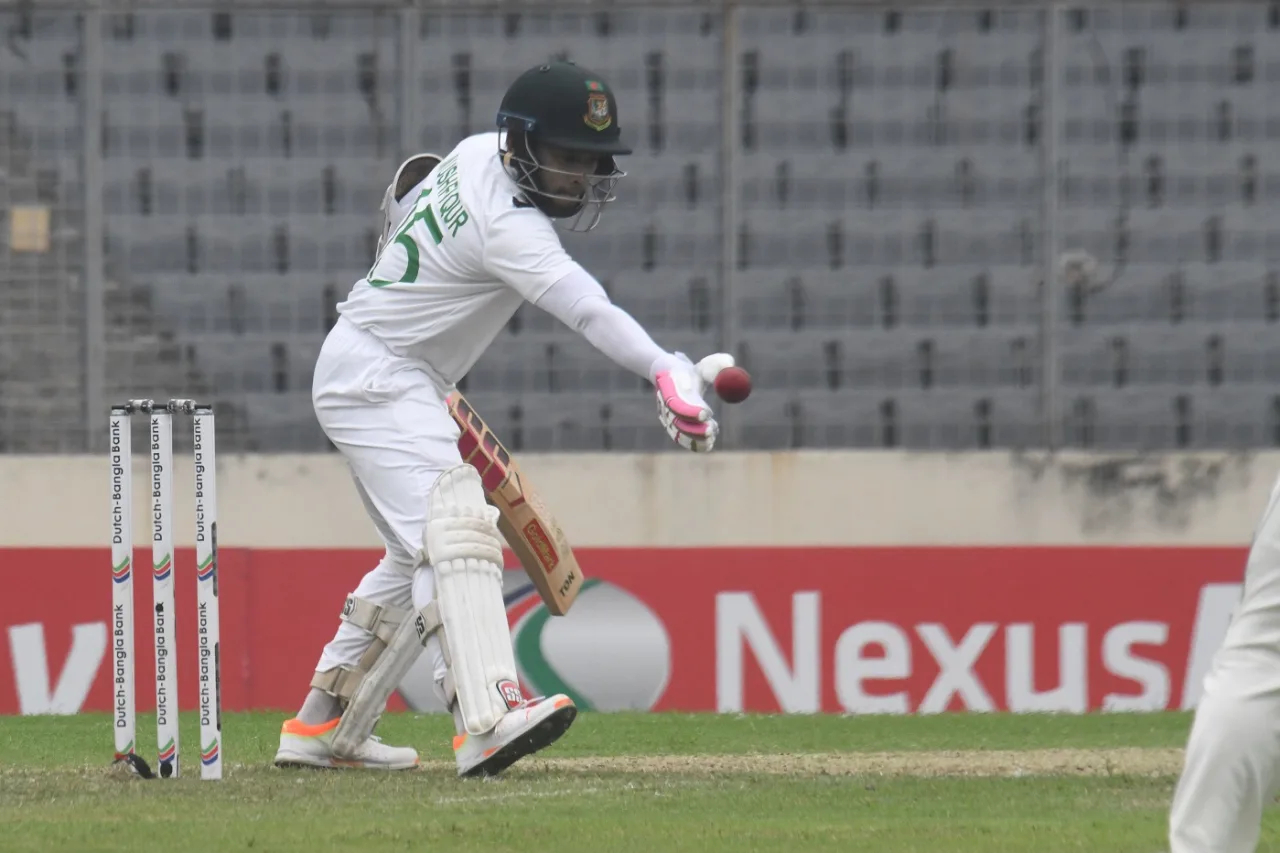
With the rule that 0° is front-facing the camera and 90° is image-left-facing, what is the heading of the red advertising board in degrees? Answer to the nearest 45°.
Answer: approximately 0°

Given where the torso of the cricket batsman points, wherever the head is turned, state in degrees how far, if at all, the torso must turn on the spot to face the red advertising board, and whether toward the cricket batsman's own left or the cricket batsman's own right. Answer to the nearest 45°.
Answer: approximately 90° to the cricket batsman's own left

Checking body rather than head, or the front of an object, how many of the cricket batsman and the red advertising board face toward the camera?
1

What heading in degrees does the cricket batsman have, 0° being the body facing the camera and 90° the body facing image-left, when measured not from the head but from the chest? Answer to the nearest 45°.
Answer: approximately 270°

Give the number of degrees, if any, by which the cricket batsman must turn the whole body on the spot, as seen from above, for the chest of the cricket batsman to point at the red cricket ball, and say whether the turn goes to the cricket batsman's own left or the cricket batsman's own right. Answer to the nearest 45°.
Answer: approximately 45° to the cricket batsman's own right

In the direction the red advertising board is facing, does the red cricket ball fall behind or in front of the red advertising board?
in front

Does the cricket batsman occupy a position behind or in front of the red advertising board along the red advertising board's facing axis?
in front
